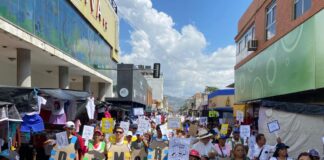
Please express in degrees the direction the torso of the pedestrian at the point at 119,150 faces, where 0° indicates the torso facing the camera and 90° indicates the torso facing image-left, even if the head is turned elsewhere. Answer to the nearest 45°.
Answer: approximately 0°

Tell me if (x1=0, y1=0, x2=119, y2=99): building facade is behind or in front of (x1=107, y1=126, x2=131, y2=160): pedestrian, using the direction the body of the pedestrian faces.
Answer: behind

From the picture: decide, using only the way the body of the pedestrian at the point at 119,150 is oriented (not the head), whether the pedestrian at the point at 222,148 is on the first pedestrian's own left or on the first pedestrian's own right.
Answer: on the first pedestrian's own left

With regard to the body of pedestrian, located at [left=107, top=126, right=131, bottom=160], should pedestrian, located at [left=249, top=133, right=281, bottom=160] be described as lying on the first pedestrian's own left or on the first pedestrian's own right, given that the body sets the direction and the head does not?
on the first pedestrian's own left
